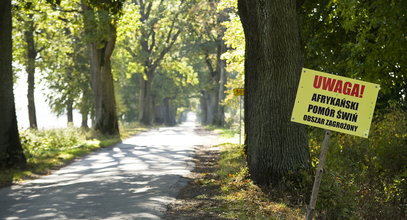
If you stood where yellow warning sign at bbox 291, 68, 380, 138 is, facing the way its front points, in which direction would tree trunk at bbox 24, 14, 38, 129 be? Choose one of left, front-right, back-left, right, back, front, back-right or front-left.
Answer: back-right

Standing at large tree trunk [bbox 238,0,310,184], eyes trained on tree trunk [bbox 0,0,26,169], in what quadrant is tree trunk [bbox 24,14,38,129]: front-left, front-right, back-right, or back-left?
front-right

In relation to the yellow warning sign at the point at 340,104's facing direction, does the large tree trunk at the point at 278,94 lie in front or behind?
behind

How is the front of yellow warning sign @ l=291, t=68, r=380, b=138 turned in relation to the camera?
facing the viewer

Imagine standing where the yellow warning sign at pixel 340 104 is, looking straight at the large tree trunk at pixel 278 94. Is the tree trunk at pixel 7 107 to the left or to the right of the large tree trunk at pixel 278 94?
left

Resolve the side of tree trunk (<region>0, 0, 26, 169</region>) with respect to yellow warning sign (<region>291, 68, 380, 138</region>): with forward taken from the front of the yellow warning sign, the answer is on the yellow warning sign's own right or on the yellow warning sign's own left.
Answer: on the yellow warning sign's own right

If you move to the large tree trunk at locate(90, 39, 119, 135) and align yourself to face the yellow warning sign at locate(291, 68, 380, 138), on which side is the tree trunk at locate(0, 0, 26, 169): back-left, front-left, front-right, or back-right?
front-right

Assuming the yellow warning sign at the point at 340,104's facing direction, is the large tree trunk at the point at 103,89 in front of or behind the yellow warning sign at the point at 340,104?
behind
